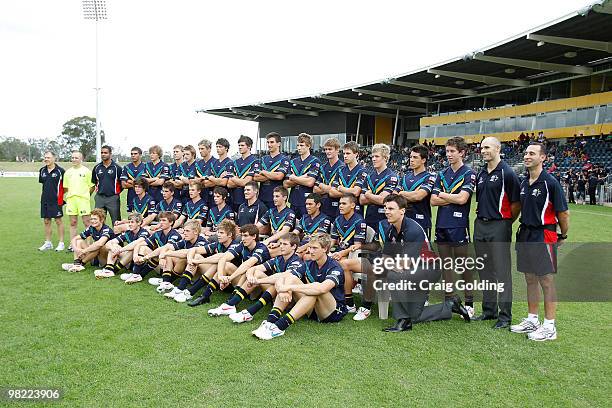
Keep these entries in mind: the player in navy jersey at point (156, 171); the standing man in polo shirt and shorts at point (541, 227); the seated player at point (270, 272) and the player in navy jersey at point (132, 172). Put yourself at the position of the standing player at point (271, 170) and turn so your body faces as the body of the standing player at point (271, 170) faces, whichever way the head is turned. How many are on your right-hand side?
2

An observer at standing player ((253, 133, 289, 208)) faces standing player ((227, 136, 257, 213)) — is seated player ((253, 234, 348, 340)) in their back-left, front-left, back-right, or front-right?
back-left

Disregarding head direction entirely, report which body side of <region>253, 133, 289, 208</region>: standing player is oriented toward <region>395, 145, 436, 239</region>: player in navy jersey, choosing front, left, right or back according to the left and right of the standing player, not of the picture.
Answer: left

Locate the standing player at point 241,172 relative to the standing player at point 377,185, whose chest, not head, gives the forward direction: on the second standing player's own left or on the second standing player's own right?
on the second standing player's own right

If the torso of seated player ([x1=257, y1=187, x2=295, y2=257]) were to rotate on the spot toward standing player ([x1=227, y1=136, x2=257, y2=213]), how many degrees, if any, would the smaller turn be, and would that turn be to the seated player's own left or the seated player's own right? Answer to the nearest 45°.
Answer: approximately 90° to the seated player's own right

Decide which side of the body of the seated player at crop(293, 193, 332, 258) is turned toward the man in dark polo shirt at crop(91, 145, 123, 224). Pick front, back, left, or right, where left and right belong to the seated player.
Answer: right

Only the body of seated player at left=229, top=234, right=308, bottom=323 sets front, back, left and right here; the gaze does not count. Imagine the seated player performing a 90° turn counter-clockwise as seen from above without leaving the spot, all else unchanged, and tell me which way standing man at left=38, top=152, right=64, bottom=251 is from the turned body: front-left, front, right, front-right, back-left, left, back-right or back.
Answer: back

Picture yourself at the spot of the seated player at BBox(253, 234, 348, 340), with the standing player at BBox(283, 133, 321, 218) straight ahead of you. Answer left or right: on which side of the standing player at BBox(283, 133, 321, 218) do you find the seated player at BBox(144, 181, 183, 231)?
left

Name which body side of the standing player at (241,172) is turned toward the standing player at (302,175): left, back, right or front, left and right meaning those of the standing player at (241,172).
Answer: left

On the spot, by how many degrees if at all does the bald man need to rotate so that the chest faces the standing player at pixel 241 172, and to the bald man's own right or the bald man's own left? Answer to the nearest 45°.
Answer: approximately 45° to the bald man's own right

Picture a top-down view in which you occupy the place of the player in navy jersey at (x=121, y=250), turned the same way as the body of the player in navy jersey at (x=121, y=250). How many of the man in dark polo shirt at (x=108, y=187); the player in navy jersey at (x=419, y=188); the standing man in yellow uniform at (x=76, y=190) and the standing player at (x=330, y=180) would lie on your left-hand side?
2
